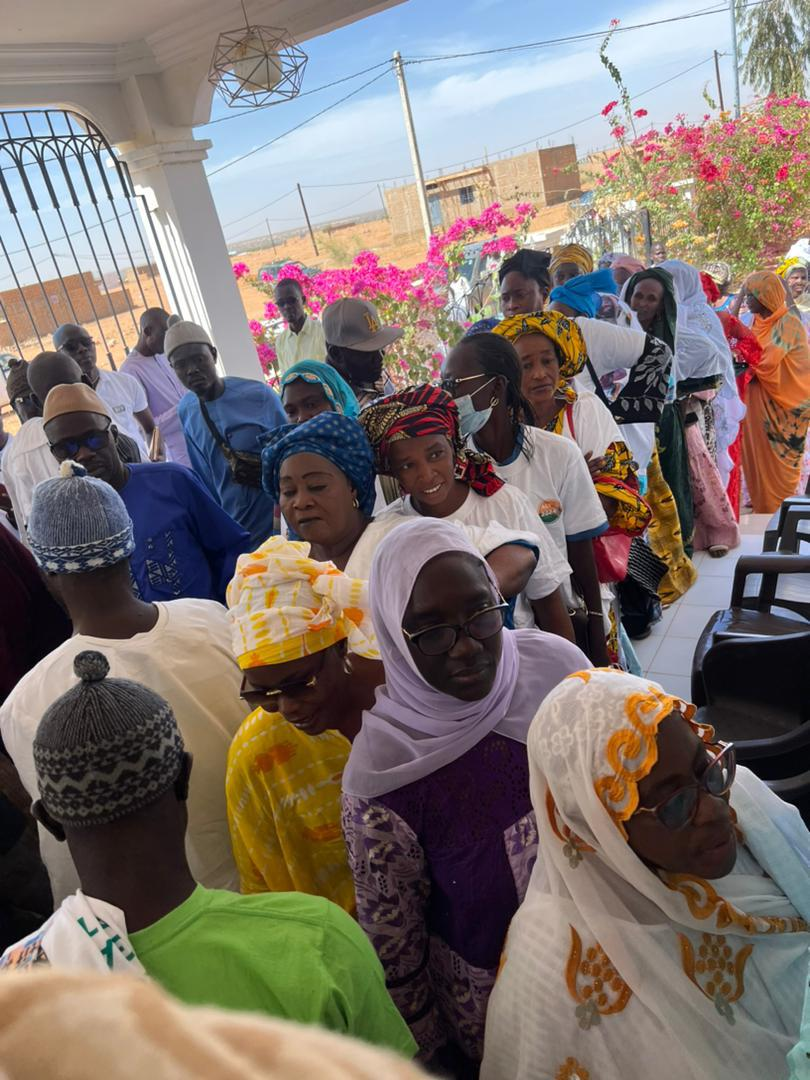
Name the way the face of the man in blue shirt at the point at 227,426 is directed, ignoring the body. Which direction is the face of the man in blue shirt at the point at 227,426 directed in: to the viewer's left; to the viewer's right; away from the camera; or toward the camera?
toward the camera

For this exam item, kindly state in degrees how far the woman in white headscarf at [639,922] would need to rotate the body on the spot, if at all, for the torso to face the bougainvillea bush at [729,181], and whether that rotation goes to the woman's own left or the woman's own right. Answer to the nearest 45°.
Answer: approximately 135° to the woman's own left

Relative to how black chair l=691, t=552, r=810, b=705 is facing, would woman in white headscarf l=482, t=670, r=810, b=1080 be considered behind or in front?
in front

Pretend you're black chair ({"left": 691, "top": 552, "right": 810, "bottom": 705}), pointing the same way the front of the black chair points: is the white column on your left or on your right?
on your right

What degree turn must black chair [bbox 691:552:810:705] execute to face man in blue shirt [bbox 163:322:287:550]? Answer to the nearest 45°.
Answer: approximately 90° to its right

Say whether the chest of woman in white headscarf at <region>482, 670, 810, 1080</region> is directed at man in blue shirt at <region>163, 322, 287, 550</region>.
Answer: no

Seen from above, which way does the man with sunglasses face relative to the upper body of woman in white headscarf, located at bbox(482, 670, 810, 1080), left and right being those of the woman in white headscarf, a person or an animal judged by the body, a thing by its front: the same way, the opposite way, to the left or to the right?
the same way

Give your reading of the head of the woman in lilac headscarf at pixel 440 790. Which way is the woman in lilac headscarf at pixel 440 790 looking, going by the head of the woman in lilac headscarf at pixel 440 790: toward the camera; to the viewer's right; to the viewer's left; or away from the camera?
toward the camera

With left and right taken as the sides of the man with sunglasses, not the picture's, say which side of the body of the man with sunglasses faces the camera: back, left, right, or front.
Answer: front
